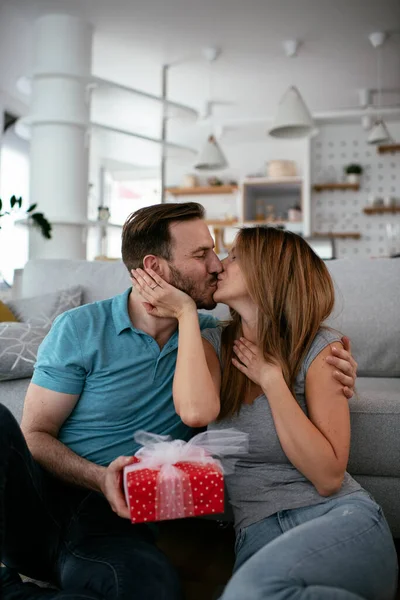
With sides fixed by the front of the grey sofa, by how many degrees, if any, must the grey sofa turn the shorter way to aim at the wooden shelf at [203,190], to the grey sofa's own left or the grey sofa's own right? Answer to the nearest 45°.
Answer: approximately 180°

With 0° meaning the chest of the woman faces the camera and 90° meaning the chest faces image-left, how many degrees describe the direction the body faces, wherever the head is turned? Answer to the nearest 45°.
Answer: approximately 45°

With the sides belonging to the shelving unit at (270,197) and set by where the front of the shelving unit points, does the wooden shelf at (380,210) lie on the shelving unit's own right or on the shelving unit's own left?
on the shelving unit's own left

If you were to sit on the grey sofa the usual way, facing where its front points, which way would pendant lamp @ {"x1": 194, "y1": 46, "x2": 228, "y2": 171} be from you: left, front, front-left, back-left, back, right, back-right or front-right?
back

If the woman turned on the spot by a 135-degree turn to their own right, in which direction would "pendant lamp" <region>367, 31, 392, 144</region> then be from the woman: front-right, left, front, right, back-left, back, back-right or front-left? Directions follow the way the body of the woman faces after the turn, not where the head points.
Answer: front

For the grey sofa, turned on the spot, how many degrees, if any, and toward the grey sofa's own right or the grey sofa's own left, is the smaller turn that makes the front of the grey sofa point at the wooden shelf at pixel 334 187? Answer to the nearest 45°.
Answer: approximately 180°

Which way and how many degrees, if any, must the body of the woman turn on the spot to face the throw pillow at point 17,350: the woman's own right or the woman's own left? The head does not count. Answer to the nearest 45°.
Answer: approximately 90° to the woman's own right

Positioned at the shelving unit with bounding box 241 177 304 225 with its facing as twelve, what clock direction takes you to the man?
The man is roughly at 12 o'clock from the shelving unit.

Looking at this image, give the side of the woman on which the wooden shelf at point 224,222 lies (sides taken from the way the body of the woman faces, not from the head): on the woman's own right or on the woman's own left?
on the woman's own right
